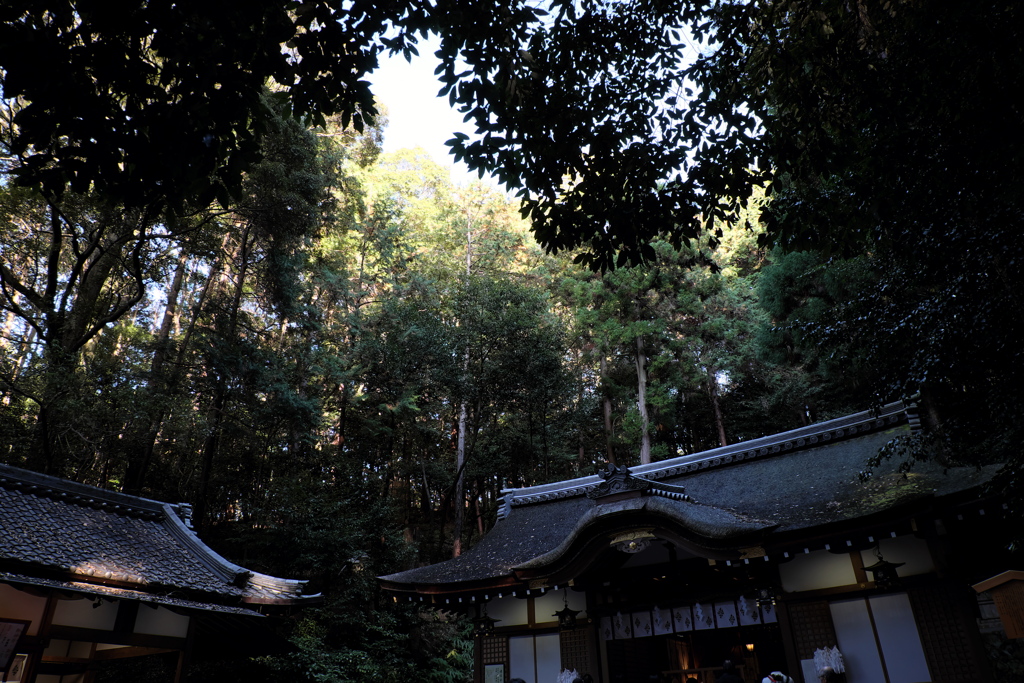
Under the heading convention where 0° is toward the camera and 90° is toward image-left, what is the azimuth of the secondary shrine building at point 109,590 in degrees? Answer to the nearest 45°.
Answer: approximately 315°

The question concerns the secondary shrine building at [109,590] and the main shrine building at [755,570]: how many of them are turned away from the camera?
0

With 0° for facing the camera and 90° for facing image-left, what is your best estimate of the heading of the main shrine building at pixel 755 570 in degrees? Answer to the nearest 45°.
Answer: approximately 45°

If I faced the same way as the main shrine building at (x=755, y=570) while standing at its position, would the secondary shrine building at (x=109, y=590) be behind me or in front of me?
in front
